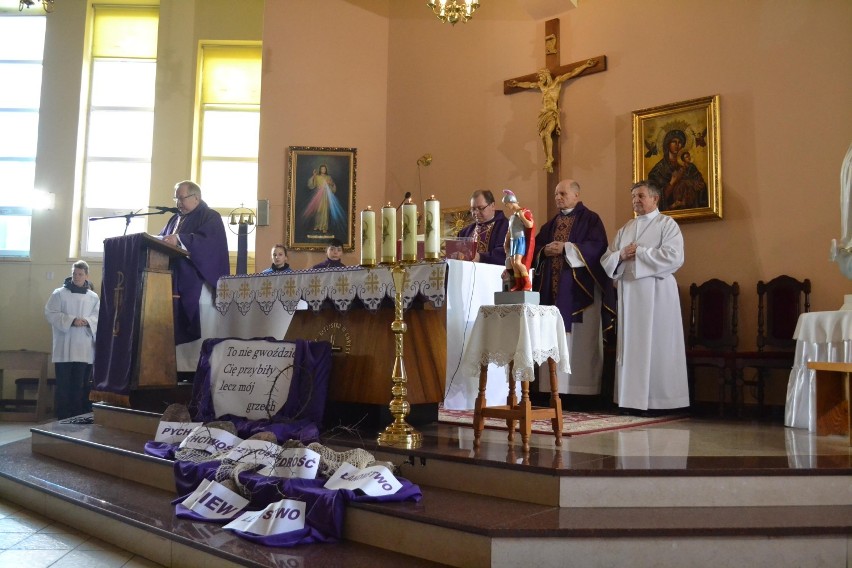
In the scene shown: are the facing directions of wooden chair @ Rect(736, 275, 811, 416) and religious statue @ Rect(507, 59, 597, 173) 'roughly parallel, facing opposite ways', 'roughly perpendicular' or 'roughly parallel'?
roughly parallel

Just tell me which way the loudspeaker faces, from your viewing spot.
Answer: facing the viewer

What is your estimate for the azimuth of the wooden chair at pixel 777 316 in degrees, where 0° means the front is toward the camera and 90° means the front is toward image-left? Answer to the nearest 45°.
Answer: approximately 45°

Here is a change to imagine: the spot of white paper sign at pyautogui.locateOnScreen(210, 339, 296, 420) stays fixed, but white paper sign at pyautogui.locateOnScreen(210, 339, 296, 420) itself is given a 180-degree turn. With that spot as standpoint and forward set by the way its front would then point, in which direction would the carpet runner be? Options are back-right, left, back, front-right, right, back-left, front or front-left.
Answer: right

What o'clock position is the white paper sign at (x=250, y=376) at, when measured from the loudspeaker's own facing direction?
The white paper sign is roughly at 12 o'clock from the loudspeaker.

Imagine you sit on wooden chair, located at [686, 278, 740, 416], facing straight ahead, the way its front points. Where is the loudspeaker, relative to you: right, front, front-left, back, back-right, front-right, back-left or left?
front-right

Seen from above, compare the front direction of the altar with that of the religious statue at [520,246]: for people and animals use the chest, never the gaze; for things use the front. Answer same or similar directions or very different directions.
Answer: same or similar directions

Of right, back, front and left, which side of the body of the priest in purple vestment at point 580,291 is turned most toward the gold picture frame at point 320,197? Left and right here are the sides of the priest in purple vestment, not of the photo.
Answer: right

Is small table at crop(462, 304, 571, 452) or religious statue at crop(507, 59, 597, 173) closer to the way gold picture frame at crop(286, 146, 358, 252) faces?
the small table

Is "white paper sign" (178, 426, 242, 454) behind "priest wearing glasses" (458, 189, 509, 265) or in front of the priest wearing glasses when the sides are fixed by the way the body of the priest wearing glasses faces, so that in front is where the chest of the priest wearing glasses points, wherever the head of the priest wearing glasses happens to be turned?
in front

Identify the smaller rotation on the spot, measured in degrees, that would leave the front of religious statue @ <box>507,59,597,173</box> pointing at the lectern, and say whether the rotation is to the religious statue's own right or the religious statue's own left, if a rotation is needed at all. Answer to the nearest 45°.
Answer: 0° — it already faces it

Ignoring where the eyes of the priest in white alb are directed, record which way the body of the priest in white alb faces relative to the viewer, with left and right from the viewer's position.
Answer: facing the viewer and to the left of the viewer

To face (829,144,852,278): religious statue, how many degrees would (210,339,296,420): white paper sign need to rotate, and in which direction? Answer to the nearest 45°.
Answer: approximately 90° to its left

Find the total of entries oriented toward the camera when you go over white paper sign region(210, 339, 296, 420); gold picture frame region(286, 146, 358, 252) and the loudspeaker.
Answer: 3

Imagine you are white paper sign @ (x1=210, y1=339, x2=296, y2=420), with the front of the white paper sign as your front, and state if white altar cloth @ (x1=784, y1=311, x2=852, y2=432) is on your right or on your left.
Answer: on your left

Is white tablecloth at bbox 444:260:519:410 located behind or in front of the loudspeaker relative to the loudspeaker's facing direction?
in front
